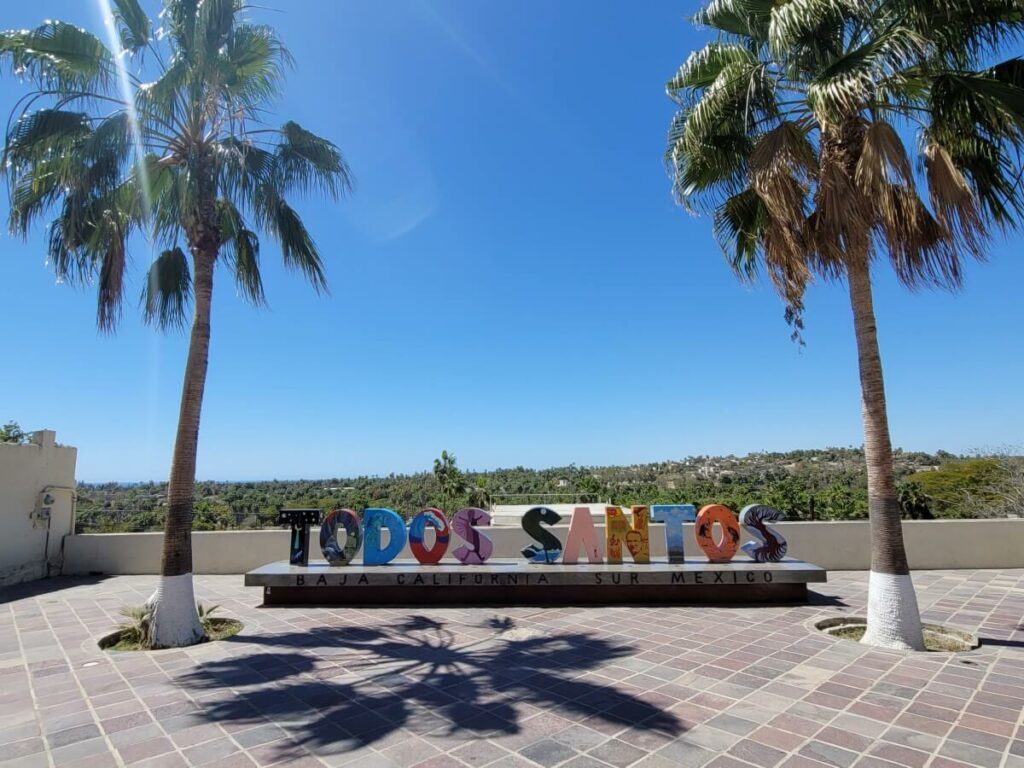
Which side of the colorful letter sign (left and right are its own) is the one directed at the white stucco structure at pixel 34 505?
right

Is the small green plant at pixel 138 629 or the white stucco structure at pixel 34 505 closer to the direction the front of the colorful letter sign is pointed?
the small green plant

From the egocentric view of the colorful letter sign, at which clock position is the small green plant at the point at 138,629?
The small green plant is roughly at 2 o'clock from the colorful letter sign.

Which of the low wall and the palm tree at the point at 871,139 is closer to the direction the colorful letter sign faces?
the palm tree

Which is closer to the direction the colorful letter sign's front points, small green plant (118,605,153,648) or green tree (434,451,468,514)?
the small green plant

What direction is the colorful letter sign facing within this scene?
toward the camera

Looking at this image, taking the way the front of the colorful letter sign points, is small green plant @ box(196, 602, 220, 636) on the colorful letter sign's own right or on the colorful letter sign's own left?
on the colorful letter sign's own right

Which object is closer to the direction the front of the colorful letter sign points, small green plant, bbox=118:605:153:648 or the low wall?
the small green plant

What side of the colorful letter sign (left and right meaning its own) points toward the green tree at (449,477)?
back

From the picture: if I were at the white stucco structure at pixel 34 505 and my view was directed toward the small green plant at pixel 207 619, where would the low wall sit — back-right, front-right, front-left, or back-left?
front-left
